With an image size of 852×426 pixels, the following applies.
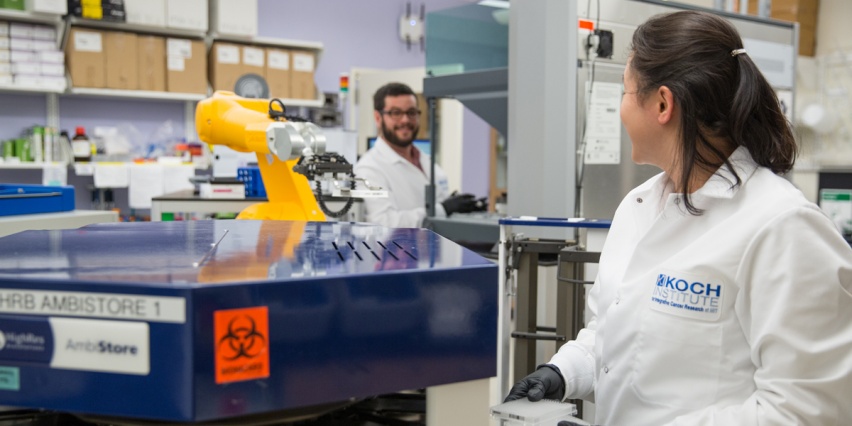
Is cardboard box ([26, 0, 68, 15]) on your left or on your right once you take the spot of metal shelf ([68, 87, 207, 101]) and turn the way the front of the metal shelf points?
on your right

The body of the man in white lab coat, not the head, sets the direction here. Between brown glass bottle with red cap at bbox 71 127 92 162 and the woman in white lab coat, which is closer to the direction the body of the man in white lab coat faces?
the woman in white lab coat

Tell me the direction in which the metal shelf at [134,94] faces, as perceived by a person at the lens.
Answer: facing the viewer

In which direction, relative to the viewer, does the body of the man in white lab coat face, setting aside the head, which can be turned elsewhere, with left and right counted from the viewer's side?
facing the viewer and to the right of the viewer

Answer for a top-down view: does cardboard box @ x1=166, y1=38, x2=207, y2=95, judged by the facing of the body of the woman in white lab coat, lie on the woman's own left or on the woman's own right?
on the woman's own right

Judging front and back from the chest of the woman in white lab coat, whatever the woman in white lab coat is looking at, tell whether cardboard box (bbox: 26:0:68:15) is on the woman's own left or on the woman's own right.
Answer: on the woman's own right

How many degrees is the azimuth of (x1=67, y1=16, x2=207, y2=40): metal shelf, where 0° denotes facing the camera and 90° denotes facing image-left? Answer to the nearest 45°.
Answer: approximately 0°

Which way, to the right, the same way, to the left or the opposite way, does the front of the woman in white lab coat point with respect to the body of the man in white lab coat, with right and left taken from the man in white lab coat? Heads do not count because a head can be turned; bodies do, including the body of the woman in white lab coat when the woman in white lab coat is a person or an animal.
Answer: to the right

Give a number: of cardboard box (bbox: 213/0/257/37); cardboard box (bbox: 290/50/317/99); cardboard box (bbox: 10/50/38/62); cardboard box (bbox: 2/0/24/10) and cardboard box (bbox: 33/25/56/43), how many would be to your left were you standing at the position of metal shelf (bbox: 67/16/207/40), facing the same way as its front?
2

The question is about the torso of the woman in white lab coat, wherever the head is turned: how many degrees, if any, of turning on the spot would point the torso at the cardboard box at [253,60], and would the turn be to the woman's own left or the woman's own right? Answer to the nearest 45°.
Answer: approximately 90° to the woman's own right

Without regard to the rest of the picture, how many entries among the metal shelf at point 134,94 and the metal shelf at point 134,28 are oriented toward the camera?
2

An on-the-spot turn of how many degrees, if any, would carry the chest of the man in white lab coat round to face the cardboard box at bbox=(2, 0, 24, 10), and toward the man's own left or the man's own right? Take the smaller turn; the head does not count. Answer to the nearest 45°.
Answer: approximately 135° to the man's own right

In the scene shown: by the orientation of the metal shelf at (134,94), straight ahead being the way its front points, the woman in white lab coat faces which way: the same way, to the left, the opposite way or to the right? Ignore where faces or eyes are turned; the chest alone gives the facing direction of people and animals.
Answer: to the right

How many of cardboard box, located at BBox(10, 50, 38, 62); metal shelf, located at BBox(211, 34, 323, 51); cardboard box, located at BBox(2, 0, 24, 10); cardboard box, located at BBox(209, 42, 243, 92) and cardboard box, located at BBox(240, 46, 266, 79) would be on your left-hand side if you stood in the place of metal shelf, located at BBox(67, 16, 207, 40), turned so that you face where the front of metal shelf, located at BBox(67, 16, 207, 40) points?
3

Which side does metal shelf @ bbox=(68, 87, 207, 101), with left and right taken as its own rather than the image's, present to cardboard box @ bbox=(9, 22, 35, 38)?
right
